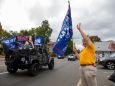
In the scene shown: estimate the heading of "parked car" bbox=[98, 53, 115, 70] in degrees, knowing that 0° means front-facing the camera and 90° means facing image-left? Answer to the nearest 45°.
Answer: approximately 45°

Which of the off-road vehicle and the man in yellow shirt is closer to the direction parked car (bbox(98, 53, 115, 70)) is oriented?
the off-road vehicle

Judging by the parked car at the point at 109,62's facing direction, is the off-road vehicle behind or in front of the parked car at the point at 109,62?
in front
